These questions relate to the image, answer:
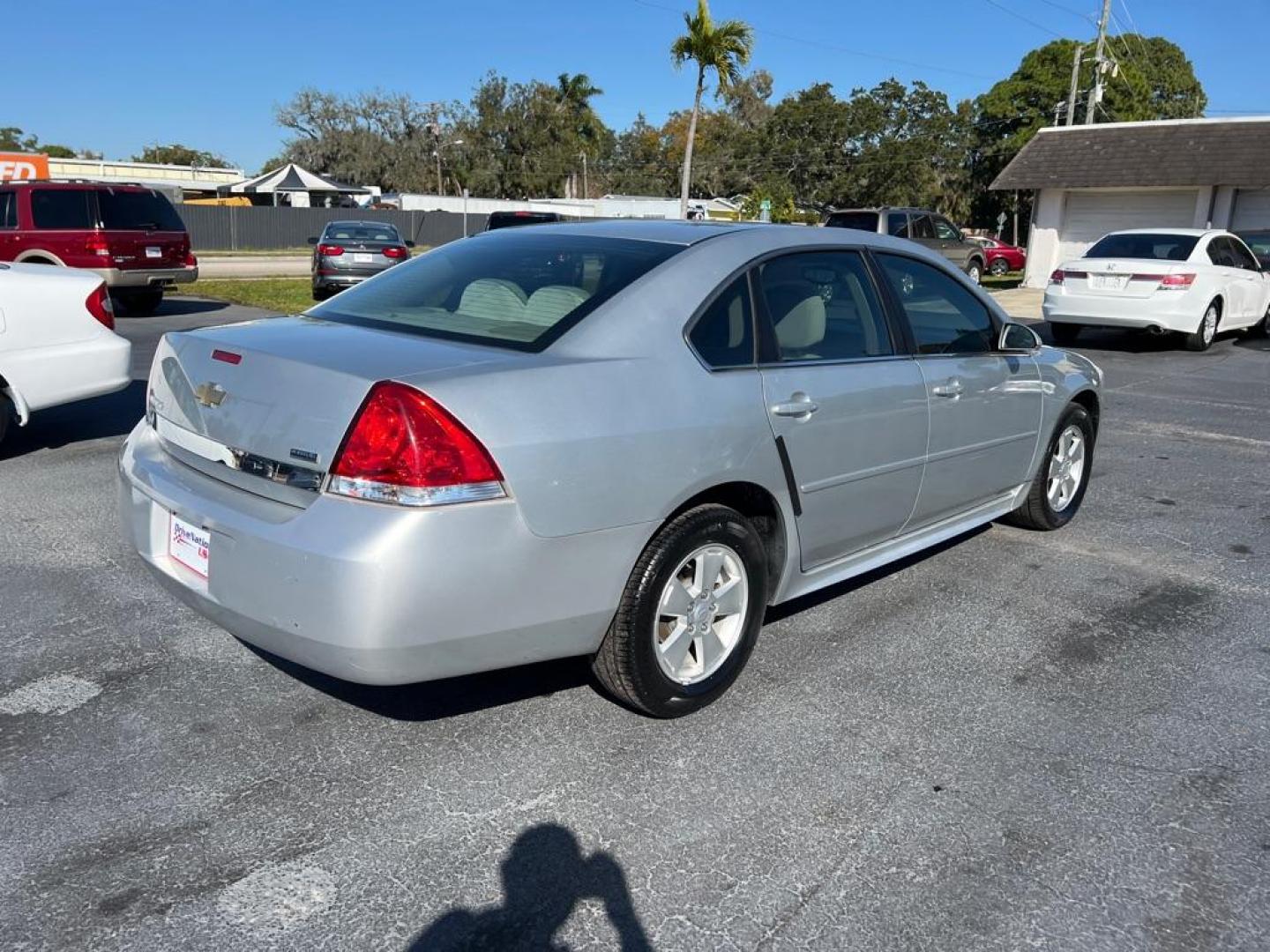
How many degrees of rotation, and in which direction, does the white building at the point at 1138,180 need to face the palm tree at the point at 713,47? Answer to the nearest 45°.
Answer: approximately 90° to its right

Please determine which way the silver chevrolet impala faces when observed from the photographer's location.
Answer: facing away from the viewer and to the right of the viewer

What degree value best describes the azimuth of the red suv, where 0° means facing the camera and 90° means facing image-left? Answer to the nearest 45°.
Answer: approximately 135°

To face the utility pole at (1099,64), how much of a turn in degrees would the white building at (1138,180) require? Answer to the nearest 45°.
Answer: approximately 180°

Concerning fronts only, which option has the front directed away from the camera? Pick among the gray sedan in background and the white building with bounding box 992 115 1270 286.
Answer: the gray sedan in background

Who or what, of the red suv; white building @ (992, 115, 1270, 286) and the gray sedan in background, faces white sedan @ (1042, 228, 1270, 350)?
the white building

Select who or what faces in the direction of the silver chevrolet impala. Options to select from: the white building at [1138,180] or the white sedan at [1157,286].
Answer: the white building

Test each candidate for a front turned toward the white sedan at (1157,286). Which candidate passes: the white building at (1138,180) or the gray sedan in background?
the white building

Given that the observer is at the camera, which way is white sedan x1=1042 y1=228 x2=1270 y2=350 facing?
facing away from the viewer and to the right of the viewer

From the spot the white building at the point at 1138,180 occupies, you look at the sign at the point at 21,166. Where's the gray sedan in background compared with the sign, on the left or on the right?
left

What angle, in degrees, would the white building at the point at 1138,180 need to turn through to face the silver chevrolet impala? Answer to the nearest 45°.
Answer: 0° — it already faces it

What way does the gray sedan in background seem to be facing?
away from the camera

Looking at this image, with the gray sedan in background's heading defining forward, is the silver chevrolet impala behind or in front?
behind
